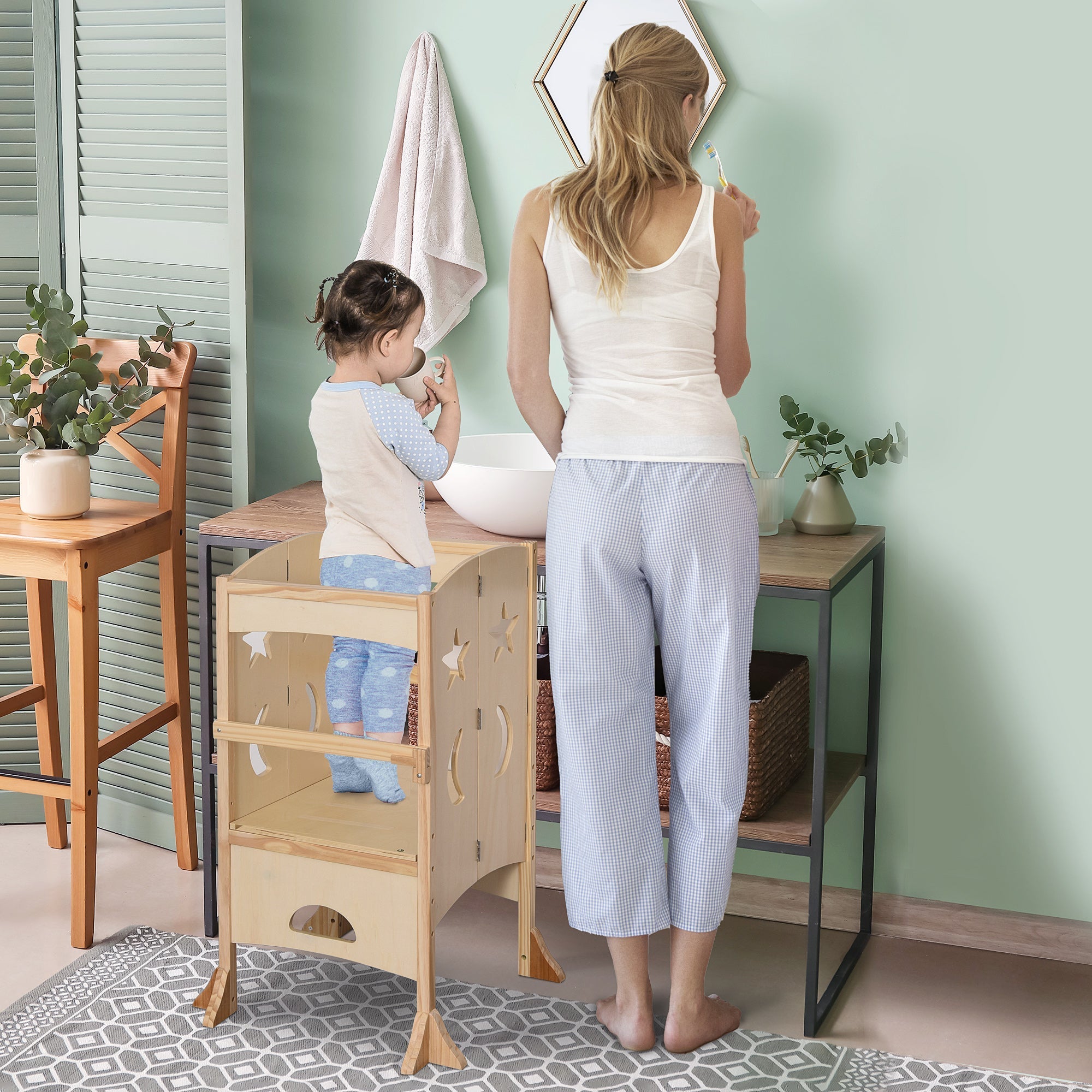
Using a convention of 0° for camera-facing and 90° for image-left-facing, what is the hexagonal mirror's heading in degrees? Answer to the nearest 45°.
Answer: approximately 0°

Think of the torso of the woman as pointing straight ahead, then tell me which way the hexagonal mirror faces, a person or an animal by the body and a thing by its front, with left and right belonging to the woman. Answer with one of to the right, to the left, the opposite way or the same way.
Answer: the opposite way

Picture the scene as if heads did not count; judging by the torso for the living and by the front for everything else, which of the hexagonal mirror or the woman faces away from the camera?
the woman

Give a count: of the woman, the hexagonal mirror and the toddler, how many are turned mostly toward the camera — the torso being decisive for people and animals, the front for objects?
1

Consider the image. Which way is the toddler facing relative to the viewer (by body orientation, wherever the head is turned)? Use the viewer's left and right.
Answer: facing away from the viewer and to the right of the viewer

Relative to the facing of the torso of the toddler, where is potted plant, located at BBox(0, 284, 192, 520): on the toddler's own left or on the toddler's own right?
on the toddler's own left

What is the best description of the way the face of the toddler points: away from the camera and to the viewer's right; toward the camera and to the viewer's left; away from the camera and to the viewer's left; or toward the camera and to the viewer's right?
away from the camera and to the viewer's right

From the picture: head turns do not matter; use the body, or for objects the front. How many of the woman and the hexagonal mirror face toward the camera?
1

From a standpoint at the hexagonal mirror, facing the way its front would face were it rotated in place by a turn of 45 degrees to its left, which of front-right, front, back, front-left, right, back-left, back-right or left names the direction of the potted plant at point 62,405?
back-right

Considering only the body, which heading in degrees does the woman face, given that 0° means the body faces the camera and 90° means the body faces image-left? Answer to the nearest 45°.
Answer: approximately 180°
